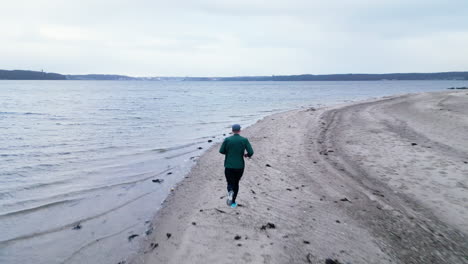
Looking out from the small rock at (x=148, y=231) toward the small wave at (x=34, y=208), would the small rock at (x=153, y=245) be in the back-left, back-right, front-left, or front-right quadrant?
back-left

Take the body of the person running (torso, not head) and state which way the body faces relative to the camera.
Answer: away from the camera

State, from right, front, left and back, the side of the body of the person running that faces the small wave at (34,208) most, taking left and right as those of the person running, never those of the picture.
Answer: left

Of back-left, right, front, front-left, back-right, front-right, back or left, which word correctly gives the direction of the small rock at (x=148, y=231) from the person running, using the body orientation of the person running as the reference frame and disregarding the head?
left
